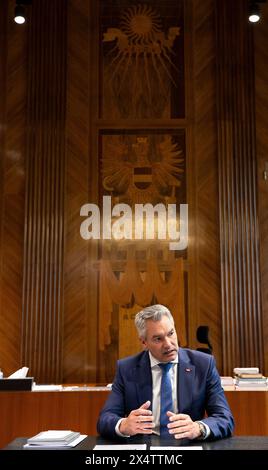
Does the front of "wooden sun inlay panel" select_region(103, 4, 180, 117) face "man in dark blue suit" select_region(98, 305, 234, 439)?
yes

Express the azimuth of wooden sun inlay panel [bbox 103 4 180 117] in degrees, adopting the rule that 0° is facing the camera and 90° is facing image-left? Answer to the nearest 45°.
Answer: approximately 0°

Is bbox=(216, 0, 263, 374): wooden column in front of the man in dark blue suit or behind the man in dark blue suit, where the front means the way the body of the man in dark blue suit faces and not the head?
behind

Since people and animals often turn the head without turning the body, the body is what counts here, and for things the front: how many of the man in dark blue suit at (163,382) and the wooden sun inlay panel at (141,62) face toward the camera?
2
